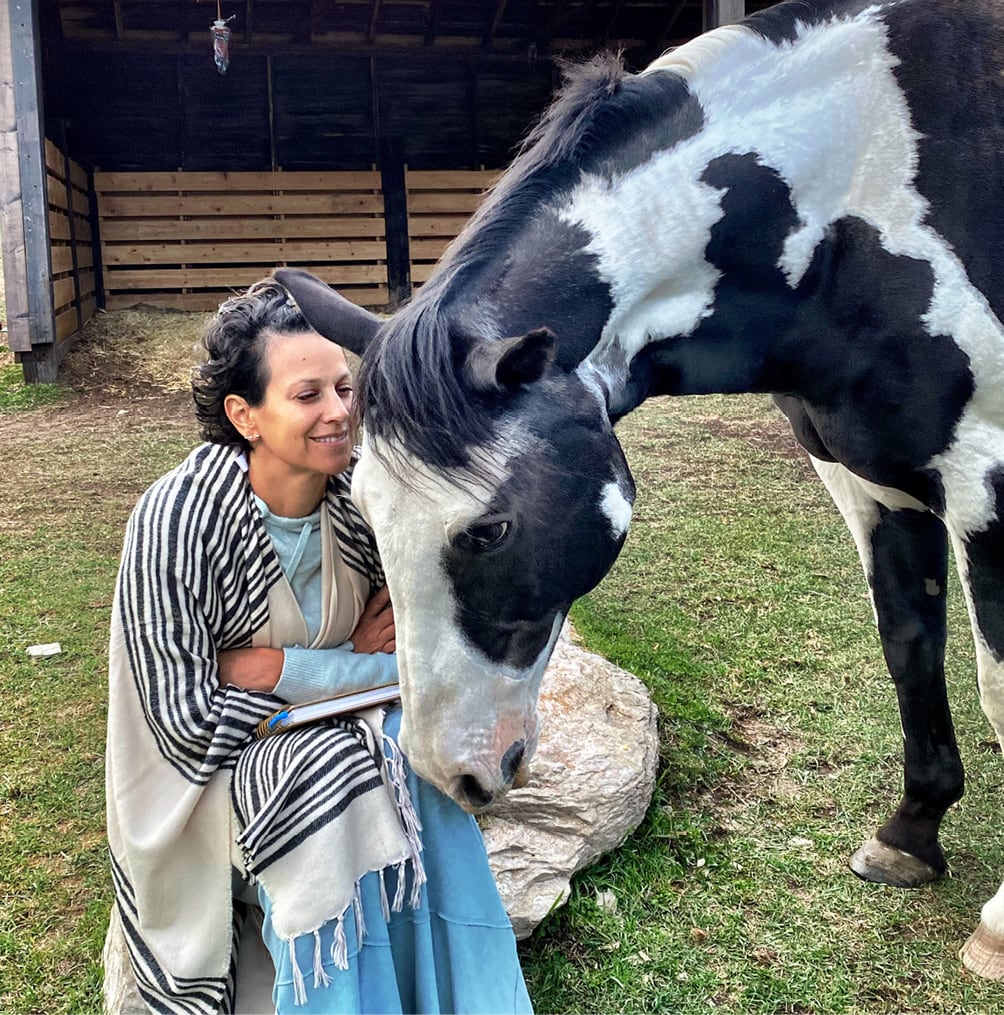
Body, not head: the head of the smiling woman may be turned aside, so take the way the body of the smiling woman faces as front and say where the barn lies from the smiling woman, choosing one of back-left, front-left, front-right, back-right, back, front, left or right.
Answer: back-left

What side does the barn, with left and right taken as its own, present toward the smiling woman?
front

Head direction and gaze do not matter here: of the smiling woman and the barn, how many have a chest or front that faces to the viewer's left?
0

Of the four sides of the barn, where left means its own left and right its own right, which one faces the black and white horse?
front

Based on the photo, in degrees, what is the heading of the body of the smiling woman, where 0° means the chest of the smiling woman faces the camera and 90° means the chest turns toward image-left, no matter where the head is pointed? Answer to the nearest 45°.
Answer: approximately 315°

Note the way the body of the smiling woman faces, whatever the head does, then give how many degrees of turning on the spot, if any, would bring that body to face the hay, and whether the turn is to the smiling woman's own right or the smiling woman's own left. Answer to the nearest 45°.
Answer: approximately 135° to the smiling woman's own left
